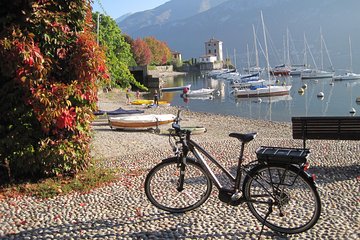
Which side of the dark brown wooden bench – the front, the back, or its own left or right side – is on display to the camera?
back

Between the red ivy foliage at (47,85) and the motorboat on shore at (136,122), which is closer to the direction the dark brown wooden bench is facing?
the motorboat on shore

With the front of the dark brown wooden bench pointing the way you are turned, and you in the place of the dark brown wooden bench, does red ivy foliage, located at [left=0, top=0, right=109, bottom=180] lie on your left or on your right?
on your left

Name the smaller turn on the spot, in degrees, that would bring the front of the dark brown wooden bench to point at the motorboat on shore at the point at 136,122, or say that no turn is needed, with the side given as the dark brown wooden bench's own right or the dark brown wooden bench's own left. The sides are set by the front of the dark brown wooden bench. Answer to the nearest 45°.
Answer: approximately 45° to the dark brown wooden bench's own left
